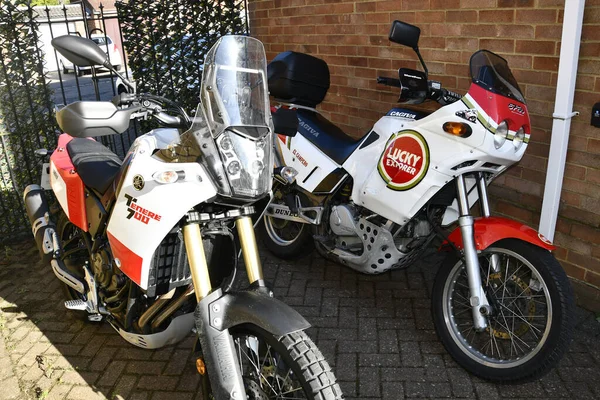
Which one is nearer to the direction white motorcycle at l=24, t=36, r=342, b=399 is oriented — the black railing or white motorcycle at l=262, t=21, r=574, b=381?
the white motorcycle

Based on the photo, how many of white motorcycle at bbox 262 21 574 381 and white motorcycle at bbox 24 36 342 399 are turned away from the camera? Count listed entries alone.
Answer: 0

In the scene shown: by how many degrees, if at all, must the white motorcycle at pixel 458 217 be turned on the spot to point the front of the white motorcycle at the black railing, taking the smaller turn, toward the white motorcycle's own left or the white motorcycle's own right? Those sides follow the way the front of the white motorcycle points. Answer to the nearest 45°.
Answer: approximately 180°

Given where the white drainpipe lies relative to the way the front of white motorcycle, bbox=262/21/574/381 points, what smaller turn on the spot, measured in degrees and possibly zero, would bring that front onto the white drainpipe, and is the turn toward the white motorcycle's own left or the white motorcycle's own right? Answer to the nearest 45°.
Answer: approximately 90° to the white motorcycle's own left

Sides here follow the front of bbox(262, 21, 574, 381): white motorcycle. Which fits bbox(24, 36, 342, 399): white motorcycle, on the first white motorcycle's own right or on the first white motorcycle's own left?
on the first white motorcycle's own right

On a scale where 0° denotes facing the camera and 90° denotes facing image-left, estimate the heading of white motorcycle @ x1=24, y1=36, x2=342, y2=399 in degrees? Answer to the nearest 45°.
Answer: approximately 315°

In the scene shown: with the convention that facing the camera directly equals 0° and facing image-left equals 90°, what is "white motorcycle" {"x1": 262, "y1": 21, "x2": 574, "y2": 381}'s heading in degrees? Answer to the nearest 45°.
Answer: approximately 315°

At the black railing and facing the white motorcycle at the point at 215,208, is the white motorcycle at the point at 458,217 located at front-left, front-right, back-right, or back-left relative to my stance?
front-left

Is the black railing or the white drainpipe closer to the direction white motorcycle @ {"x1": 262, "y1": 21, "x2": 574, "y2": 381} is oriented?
the white drainpipe

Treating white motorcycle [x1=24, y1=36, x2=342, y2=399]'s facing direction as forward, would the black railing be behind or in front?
behind

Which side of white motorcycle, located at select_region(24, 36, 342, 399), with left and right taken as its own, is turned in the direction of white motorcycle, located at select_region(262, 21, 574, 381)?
left

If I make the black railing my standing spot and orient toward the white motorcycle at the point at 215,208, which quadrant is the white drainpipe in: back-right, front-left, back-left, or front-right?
front-left

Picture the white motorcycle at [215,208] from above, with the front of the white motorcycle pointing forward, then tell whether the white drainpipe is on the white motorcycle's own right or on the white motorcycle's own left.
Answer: on the white motorcycle's own left

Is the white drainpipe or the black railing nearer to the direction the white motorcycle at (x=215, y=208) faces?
the white drainpipe

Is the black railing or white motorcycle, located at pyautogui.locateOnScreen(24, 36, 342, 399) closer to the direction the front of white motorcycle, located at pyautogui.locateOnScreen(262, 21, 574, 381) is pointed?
the white motorcycle
